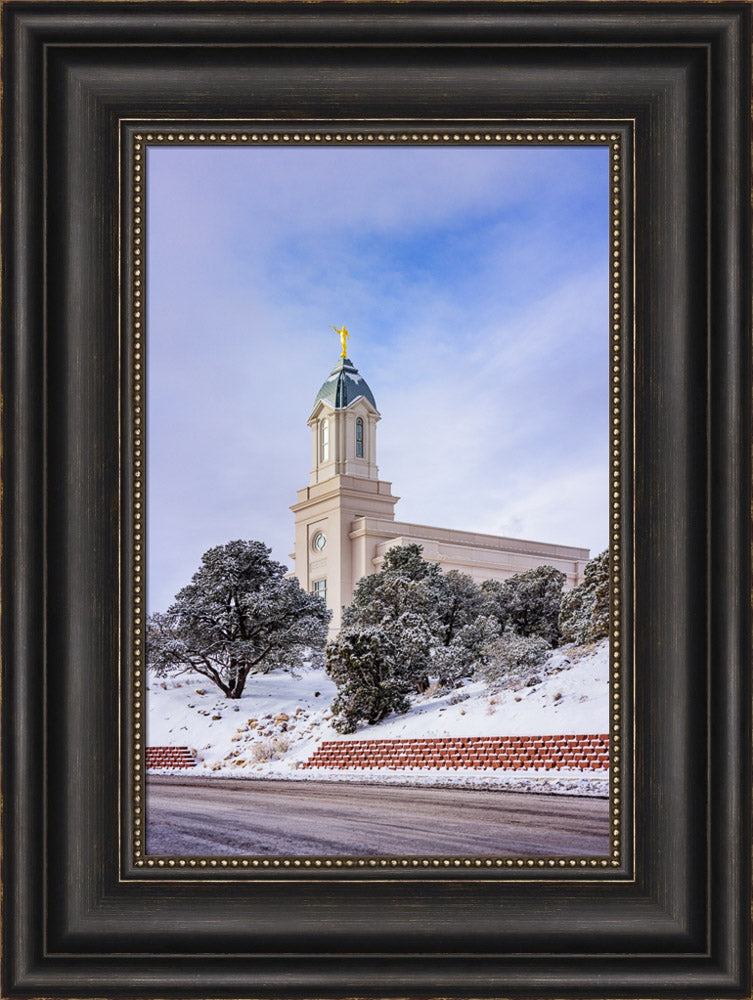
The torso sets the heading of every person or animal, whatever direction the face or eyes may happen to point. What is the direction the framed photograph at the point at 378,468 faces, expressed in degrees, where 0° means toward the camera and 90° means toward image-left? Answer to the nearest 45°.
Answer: approximately 0°
